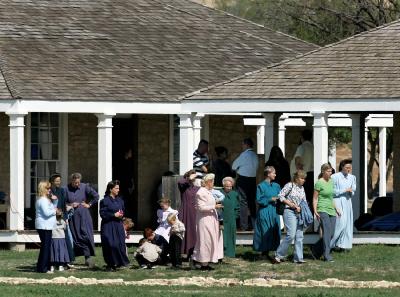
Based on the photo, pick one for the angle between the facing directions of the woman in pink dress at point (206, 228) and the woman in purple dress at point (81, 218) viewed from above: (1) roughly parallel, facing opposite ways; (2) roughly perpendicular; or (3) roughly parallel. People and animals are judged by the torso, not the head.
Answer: roughly perpendicular

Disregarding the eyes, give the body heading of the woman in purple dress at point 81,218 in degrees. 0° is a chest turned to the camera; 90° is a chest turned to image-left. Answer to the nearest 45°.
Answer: approximately 0°

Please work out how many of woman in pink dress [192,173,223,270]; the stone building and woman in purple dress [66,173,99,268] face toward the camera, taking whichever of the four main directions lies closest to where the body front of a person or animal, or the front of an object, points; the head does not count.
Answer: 2

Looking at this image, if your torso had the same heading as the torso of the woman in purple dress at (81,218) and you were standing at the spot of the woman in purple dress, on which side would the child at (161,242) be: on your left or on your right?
on your left

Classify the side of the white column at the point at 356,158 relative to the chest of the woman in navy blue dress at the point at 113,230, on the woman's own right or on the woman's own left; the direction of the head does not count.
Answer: on the woman's own left

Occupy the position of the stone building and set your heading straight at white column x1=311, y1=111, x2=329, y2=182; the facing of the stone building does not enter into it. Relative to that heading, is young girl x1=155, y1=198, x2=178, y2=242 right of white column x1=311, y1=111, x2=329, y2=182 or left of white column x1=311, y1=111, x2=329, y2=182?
right
